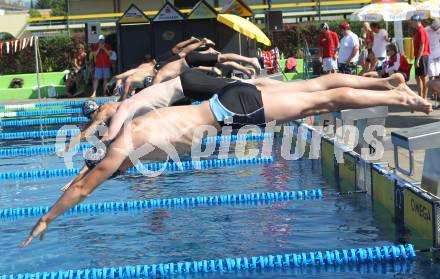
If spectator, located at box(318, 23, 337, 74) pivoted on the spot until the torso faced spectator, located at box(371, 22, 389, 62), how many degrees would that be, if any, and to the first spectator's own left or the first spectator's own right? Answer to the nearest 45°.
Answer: approximately 90° to the first spectator's own left

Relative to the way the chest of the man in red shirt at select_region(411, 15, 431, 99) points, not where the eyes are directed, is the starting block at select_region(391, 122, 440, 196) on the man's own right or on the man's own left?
on the man's own left

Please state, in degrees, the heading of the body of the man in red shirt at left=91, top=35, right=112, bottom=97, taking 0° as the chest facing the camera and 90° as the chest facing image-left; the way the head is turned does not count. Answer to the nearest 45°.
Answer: approximately 0°

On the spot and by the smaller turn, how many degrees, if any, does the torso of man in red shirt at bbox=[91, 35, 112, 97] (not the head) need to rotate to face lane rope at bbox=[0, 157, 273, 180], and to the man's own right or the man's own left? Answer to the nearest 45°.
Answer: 0° — they already face it

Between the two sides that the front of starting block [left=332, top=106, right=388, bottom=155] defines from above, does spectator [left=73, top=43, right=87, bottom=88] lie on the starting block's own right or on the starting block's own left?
on the starting block's own right

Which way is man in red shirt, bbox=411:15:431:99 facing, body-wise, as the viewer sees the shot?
to the viewer's left

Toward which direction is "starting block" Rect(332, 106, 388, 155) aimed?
to the viewer's left

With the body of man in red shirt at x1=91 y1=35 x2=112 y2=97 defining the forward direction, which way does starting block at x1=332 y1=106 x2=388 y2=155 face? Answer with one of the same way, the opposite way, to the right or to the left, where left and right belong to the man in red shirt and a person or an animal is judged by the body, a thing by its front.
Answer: to the right

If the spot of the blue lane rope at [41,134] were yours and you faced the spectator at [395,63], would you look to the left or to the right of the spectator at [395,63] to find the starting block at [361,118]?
right

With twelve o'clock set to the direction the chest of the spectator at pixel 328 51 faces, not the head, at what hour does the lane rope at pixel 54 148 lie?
The lane rope is roughly at 12 o'clock from the spectator.
